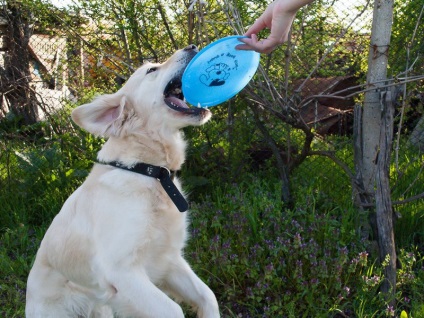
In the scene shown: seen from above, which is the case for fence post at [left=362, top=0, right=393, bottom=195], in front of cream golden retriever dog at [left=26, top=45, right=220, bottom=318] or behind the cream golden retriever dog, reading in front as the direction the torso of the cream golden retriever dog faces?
in front

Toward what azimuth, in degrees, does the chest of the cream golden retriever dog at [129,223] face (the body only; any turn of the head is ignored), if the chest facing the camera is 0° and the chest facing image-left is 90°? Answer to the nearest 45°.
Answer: approximately 270°
